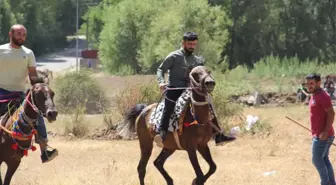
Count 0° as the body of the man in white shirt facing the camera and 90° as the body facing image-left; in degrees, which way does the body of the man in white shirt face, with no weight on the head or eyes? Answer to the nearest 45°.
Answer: approximately 315°

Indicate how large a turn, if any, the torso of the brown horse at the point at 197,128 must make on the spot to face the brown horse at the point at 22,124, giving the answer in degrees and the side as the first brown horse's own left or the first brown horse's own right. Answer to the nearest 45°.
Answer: approximately 135° to the first brown horse's own right

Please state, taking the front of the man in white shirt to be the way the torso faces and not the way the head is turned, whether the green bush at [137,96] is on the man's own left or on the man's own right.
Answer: on the man's own left

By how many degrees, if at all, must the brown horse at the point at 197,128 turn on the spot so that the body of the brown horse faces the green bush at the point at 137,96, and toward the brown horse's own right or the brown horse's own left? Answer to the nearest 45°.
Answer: approximately 135° to the brown horse's own left

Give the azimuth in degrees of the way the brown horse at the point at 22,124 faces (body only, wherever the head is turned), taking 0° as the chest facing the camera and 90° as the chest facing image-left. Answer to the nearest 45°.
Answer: approximately 315°

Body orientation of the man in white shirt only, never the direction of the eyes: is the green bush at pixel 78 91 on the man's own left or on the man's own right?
on the man's own left

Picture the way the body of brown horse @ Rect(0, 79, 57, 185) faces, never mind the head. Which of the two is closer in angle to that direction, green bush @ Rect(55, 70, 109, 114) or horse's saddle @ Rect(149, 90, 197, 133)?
the horse's saddle
